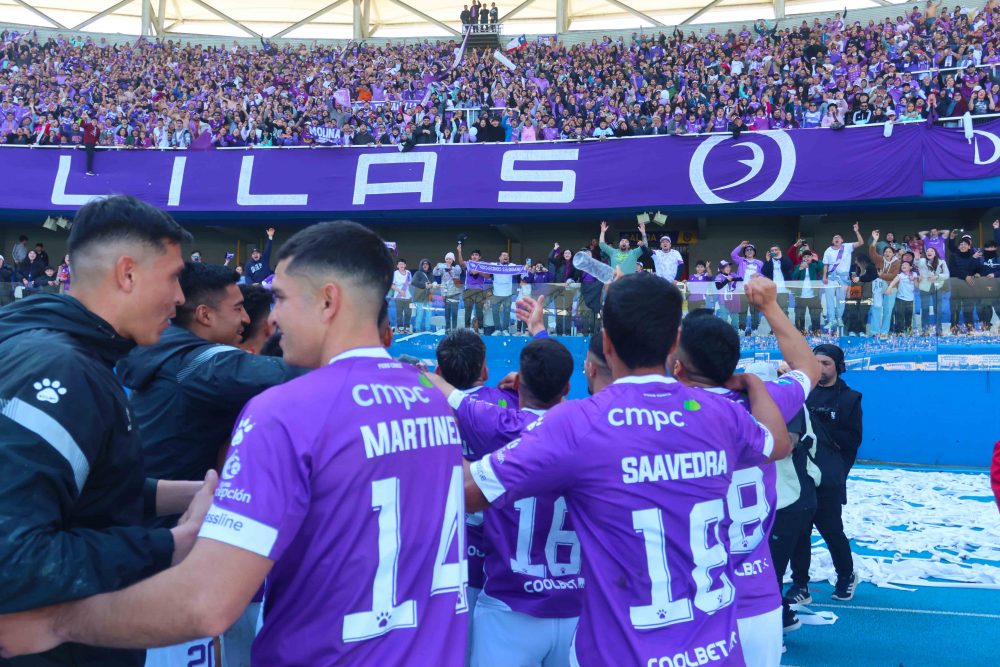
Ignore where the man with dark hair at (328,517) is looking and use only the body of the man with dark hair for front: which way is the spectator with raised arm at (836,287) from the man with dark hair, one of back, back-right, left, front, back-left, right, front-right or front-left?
right

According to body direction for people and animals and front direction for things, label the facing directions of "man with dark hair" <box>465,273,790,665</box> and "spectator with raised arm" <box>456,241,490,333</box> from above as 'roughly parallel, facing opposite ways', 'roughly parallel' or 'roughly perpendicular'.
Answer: roughly parallel, facing opposite ways

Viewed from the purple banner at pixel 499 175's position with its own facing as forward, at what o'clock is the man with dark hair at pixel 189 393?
The man with dark hair is roughly at 12 o'clock from the purple banner.

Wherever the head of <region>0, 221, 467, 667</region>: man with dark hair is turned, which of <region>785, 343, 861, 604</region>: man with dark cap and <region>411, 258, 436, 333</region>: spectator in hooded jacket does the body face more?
the spectator in hooded jacket

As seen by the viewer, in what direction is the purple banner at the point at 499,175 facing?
toward the camera

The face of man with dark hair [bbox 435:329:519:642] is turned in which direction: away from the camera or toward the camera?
away from the camera

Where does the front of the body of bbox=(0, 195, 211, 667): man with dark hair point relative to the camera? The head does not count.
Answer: to the viewer's right

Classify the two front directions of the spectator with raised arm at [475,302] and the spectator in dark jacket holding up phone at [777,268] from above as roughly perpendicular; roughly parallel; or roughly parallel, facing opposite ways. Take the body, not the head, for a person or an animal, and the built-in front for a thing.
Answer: roughly parallel

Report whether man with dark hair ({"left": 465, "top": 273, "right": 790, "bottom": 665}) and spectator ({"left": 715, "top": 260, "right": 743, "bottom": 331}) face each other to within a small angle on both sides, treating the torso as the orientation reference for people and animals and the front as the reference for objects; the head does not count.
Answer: yes

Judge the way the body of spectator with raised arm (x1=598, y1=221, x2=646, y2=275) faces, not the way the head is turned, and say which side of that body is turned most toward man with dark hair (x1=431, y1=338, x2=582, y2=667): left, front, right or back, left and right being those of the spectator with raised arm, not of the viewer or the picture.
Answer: front

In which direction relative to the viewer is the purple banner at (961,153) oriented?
toward the camera

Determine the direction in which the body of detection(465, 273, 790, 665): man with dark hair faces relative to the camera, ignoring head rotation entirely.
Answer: away from the camera

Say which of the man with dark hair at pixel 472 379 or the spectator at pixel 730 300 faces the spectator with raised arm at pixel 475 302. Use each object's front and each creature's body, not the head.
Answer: the man with dark hair

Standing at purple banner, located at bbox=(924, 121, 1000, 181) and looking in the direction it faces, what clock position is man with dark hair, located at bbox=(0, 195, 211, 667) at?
The man with dark hair is roughly at 12 o'clock from the purple banner.

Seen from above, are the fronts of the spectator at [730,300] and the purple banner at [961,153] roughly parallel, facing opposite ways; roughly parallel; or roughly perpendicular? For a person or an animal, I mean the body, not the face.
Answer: roughly parallel

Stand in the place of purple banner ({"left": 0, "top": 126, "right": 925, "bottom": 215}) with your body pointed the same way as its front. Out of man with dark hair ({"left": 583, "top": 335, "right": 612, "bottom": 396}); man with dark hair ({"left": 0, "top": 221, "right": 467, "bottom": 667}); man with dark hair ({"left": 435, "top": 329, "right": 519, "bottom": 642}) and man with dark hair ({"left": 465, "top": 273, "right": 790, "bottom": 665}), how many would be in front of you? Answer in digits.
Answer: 4

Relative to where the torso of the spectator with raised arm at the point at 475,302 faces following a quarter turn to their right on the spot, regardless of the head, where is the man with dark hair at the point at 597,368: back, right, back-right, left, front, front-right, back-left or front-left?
left

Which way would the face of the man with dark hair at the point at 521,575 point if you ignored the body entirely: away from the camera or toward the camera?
away from the camera
